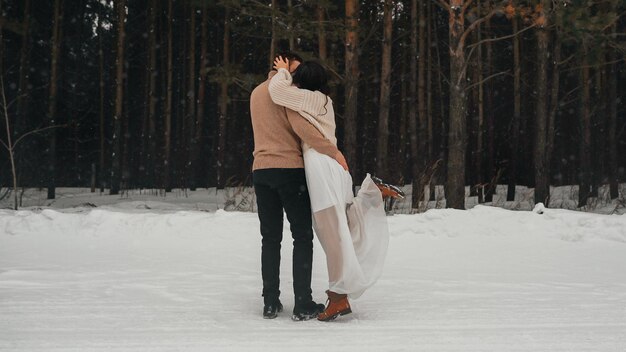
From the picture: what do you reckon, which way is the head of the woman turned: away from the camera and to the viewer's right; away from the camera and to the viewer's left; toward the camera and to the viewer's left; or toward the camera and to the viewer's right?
away from the camera and to the viewer's left

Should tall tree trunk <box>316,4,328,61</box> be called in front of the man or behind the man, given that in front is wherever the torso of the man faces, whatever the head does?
in front

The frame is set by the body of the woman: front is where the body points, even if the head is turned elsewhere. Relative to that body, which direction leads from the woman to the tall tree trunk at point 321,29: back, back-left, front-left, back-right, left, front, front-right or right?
right

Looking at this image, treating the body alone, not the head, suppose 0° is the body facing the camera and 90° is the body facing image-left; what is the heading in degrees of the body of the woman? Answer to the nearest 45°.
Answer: approximately 90°

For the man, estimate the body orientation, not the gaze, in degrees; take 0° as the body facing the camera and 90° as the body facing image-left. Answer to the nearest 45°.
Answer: approximately 225°
